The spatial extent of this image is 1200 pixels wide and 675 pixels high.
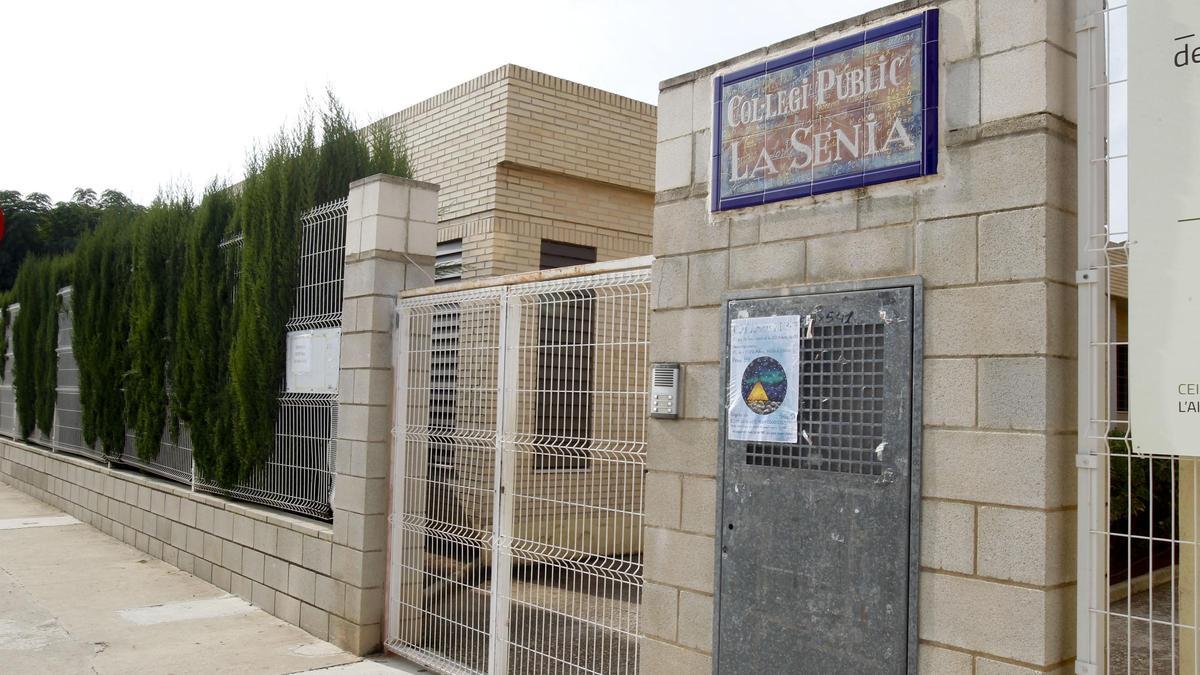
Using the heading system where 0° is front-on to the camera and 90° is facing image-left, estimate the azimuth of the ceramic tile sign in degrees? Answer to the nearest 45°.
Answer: approximately 45°

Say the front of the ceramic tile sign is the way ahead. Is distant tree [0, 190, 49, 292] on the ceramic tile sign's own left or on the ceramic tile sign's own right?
on the ceramic tile sign's own right

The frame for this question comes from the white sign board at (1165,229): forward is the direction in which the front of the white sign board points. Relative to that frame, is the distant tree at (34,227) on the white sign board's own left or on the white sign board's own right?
on the white sign board's own right

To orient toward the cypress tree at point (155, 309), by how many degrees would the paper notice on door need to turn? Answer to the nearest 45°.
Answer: approximately 90° to its right

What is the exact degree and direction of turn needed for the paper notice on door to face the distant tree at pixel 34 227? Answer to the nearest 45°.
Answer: approximately 90° to its right

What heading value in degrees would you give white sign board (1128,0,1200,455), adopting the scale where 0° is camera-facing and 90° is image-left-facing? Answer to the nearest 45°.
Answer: approximately 0°

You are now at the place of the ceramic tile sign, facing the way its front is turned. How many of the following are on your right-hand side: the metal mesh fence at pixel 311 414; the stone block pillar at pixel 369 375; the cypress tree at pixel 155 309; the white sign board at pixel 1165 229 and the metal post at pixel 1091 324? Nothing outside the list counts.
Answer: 3

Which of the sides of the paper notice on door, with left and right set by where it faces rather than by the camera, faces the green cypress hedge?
right

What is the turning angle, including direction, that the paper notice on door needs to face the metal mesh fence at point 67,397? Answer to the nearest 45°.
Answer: approximately 90° to its right

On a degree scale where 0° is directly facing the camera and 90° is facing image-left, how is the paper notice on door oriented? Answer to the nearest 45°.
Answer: approximately 45°

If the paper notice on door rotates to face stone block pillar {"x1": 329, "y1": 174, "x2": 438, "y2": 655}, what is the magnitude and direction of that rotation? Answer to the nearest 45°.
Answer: approximately 90° to its right

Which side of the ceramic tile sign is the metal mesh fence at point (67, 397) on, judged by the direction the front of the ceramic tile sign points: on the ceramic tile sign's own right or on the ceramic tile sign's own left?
on the ceramic tile sign's own right
